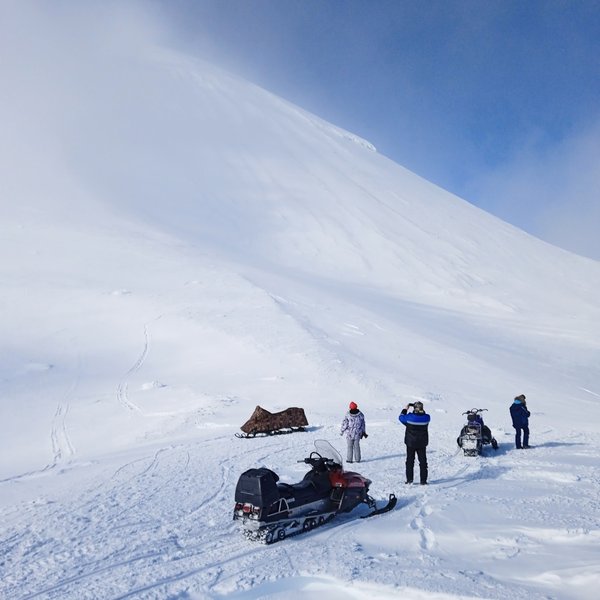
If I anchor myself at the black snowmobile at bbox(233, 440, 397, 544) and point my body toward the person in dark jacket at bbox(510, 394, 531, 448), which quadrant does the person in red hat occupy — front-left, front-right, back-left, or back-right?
front-left

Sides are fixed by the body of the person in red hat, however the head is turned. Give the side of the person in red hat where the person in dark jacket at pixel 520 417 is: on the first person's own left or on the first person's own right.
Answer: on the first person's own right

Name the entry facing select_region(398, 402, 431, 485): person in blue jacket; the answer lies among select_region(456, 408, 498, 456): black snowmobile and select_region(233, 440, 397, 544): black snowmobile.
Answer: select_region(233, 440, 397, 544): black snowmobile

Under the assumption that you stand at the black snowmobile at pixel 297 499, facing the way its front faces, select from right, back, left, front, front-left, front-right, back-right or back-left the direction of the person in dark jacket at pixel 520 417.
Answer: front

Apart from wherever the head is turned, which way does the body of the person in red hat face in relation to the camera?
away from the camera

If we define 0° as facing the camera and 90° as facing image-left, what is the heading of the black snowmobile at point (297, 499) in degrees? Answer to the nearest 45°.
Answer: approximately 225°

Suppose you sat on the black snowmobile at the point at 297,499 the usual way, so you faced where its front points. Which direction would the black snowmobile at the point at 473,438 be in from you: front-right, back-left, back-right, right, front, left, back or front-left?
front

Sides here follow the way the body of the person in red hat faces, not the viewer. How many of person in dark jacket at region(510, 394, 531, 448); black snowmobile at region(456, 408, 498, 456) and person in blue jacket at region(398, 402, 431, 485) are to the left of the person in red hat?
0

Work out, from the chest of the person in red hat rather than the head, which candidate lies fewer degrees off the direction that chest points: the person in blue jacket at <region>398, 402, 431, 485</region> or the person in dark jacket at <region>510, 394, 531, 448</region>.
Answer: the person in dark jacket

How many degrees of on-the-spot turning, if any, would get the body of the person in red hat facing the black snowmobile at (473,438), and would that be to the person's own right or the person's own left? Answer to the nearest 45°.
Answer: approximately 90° to the person's own right

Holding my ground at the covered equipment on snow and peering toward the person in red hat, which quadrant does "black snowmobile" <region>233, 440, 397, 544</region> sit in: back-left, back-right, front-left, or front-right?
front-right

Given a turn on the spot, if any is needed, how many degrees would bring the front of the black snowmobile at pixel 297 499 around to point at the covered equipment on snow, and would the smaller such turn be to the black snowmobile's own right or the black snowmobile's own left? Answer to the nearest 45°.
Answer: approximately 45° to the black snowmobile's own left

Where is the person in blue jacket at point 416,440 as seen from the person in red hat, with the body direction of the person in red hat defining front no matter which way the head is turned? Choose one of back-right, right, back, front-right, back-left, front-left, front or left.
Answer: back-right
